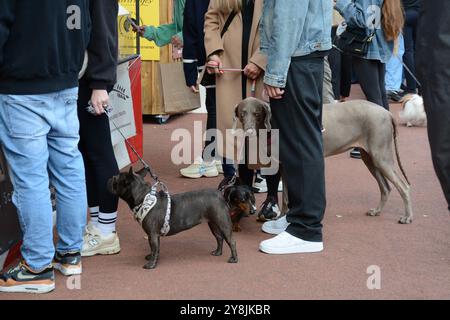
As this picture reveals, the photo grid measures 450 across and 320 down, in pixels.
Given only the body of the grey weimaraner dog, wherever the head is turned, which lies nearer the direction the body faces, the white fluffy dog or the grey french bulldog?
the grey french bulldog

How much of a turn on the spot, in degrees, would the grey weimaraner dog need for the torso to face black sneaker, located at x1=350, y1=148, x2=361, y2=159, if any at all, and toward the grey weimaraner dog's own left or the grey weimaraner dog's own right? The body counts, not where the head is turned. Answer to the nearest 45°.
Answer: approximately 90° to the grey weimaraner dog's own right

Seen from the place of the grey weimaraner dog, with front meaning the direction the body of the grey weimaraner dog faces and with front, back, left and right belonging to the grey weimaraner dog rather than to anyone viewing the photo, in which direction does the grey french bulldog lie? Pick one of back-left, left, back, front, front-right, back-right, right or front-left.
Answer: front-left

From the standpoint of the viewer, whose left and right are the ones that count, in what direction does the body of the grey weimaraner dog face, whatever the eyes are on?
facing to the left of the viewer

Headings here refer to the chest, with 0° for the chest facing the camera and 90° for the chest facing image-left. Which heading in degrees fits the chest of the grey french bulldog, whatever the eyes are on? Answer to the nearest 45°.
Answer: approximately 90°

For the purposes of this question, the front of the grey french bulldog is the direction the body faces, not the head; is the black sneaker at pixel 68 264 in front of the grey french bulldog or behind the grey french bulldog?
in front

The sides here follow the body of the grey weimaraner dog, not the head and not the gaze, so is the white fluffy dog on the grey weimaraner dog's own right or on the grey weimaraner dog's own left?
on the grey weimaraner dog's own right
